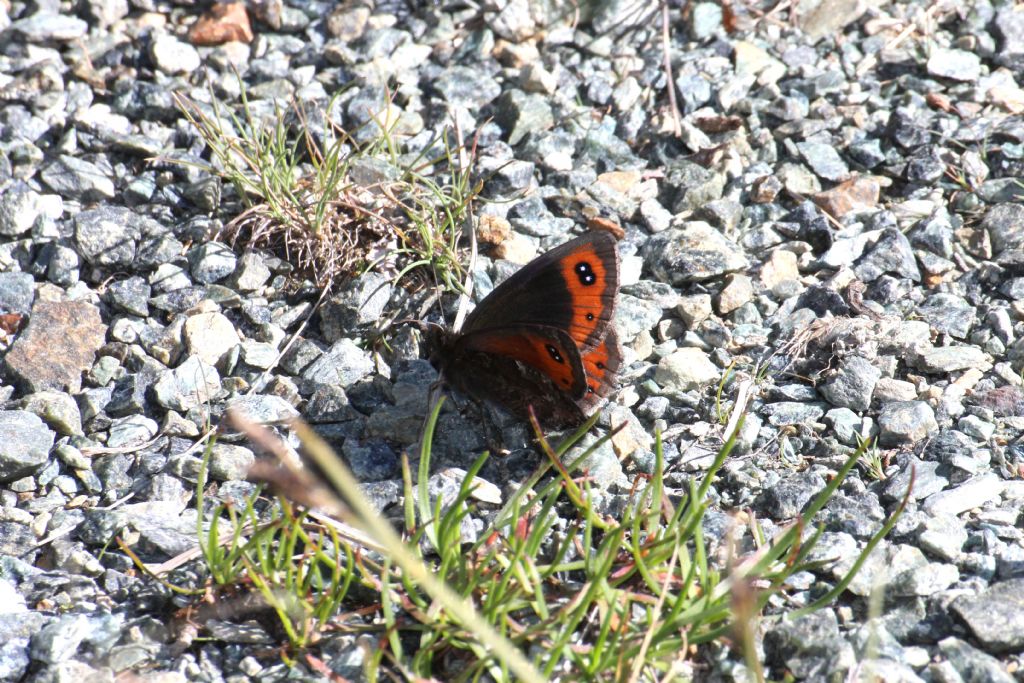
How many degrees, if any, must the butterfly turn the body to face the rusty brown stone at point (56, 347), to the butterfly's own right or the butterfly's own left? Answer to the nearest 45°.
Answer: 0° — it already faces it

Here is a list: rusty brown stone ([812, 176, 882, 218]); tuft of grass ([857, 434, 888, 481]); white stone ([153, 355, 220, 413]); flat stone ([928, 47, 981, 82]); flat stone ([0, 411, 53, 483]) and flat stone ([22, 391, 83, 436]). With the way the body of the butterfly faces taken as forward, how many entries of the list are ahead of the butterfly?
3

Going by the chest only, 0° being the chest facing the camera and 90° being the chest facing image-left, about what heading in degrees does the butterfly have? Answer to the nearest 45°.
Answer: approximately 90°

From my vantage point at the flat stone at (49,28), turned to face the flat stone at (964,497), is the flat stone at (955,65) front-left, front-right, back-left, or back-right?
front-left

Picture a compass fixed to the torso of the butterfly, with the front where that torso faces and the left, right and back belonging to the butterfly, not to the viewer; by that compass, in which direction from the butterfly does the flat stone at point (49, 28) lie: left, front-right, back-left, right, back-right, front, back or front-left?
front-right

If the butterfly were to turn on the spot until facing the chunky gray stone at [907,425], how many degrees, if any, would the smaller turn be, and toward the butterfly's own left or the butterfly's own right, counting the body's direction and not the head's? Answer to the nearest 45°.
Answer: approximately 180°

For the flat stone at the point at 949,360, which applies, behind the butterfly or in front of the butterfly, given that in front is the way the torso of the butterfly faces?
behind

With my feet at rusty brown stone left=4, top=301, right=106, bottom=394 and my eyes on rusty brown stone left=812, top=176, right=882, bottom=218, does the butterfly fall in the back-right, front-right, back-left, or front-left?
front-right

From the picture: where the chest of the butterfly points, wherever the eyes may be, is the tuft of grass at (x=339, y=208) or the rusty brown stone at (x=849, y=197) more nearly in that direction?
the tuft of grass

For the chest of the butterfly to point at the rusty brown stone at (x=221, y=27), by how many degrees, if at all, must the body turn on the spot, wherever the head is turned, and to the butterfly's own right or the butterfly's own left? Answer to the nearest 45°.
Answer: approximately 45° to the butterfly's own right

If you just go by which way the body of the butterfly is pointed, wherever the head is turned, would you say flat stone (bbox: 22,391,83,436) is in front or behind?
in front

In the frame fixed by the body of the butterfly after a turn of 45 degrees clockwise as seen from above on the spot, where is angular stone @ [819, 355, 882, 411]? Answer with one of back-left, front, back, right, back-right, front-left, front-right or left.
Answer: back-right

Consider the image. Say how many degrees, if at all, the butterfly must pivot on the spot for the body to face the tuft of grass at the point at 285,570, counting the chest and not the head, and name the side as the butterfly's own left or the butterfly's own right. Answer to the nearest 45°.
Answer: approximately 45° to the butterfly's own left

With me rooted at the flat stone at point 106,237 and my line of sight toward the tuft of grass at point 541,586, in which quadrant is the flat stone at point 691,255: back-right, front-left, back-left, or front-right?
front-left

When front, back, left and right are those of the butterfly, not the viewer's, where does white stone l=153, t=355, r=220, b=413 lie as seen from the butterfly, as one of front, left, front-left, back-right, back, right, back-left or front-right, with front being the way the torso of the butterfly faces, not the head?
front
